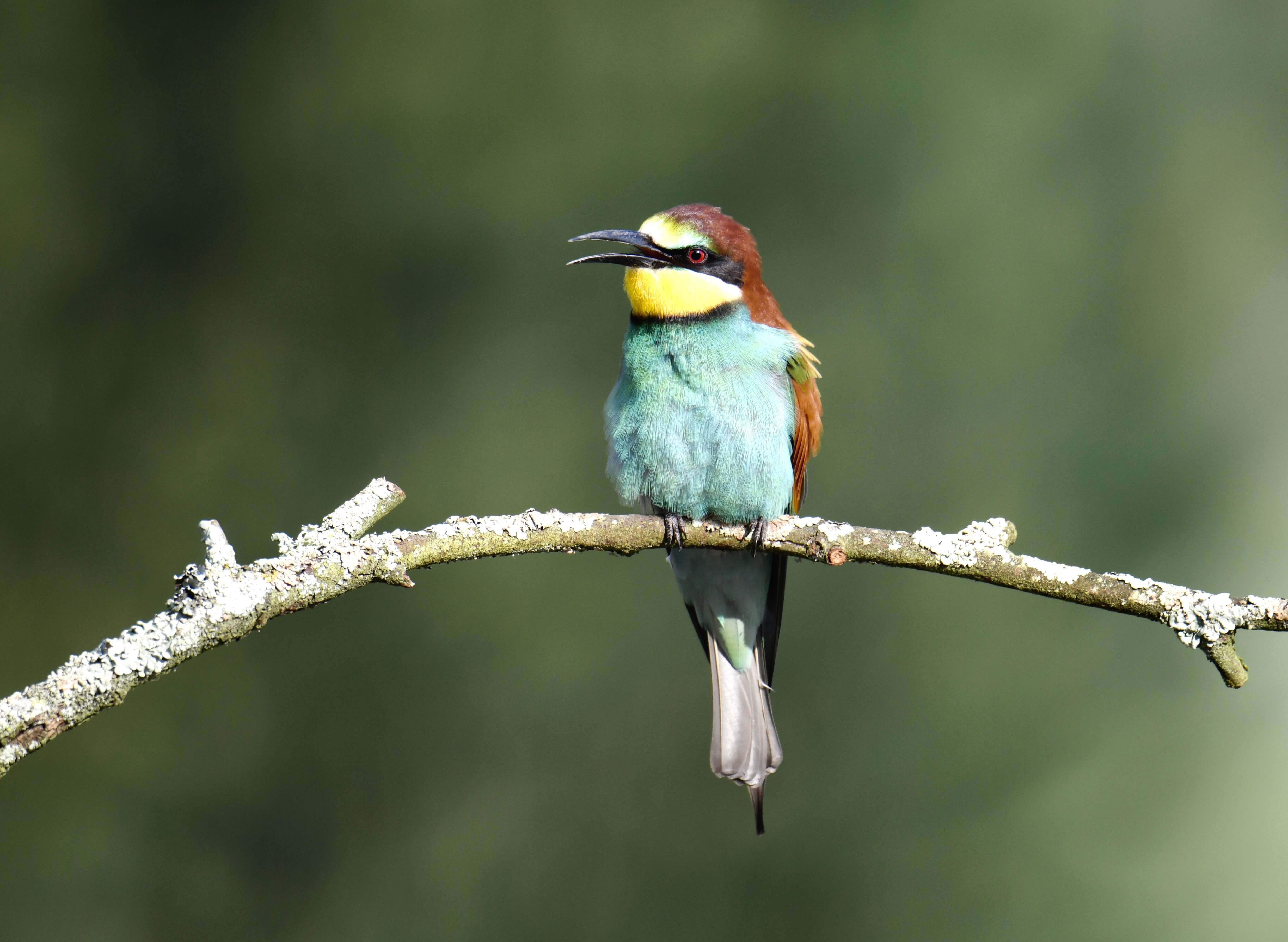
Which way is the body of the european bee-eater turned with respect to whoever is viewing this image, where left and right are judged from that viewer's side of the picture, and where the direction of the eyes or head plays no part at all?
facing the viewer and to the left of the viewer
